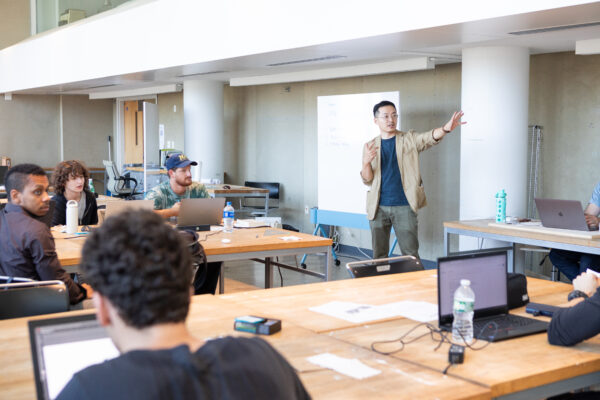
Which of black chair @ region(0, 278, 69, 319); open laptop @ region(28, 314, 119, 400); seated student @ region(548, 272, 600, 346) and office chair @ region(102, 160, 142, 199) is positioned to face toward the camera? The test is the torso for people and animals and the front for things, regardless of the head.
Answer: the open laptop

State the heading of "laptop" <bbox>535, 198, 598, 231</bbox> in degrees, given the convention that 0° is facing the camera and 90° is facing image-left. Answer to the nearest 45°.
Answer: approximately 225°

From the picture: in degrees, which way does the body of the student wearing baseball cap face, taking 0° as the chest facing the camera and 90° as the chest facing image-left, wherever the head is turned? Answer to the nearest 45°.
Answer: approximately 315°

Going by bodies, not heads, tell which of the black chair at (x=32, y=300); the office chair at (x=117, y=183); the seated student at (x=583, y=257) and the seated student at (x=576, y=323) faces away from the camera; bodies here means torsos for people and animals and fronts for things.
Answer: the black chair

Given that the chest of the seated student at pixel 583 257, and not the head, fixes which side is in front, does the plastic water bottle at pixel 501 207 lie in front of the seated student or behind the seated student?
in front

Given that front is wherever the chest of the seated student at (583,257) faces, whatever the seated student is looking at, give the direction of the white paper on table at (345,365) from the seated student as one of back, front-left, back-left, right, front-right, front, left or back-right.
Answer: left

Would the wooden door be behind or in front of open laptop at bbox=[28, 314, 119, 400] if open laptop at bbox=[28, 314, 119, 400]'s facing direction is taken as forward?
behind

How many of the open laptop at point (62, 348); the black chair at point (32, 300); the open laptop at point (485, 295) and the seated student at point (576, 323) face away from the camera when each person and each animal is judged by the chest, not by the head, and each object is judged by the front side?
1

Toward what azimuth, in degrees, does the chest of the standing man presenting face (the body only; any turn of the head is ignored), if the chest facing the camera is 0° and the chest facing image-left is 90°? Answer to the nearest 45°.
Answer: approximately 0°

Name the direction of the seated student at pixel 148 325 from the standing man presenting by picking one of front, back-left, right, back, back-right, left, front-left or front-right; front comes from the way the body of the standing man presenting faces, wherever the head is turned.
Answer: front

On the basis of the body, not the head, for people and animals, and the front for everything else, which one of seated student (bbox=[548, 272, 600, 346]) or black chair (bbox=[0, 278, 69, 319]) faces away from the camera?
the black chair

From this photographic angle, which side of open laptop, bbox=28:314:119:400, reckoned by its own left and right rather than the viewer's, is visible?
front

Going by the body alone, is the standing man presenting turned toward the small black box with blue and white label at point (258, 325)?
yes

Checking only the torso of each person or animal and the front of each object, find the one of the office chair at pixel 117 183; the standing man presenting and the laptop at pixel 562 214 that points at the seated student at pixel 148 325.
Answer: the standing man presenting

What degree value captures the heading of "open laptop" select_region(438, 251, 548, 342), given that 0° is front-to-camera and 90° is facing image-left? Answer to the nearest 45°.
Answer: approximately 315°

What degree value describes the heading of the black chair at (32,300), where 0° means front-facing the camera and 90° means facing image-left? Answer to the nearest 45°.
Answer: approximately 180°

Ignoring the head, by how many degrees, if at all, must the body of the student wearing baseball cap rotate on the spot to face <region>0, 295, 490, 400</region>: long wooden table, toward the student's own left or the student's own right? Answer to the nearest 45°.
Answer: approximately 45° to the student's own right
